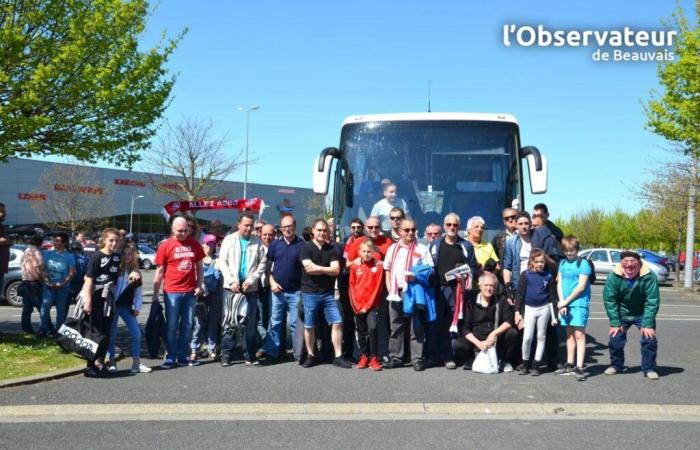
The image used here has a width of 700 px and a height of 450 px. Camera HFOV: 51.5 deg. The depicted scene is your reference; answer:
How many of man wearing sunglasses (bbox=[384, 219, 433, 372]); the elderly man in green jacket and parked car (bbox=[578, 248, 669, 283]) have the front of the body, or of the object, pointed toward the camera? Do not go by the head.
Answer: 2

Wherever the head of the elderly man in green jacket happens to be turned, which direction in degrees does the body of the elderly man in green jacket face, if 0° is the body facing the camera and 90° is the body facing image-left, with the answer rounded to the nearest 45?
approximately 0°

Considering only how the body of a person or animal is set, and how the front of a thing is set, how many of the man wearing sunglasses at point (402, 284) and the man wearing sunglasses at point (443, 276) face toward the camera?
2

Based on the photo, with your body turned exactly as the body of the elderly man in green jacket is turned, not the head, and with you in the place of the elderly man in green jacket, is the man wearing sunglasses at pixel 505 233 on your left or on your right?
on your right

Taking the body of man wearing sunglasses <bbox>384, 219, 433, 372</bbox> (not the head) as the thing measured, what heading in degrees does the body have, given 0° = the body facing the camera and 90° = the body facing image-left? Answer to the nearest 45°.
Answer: approximately 0°

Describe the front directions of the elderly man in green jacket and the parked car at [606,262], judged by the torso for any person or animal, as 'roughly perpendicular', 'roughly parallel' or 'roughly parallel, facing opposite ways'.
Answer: roughly perpendicular

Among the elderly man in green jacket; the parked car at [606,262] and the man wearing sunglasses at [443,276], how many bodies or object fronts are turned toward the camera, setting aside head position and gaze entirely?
2

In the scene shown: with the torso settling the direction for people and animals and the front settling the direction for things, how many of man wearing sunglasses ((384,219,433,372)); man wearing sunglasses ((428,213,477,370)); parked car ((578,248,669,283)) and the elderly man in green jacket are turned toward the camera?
3
